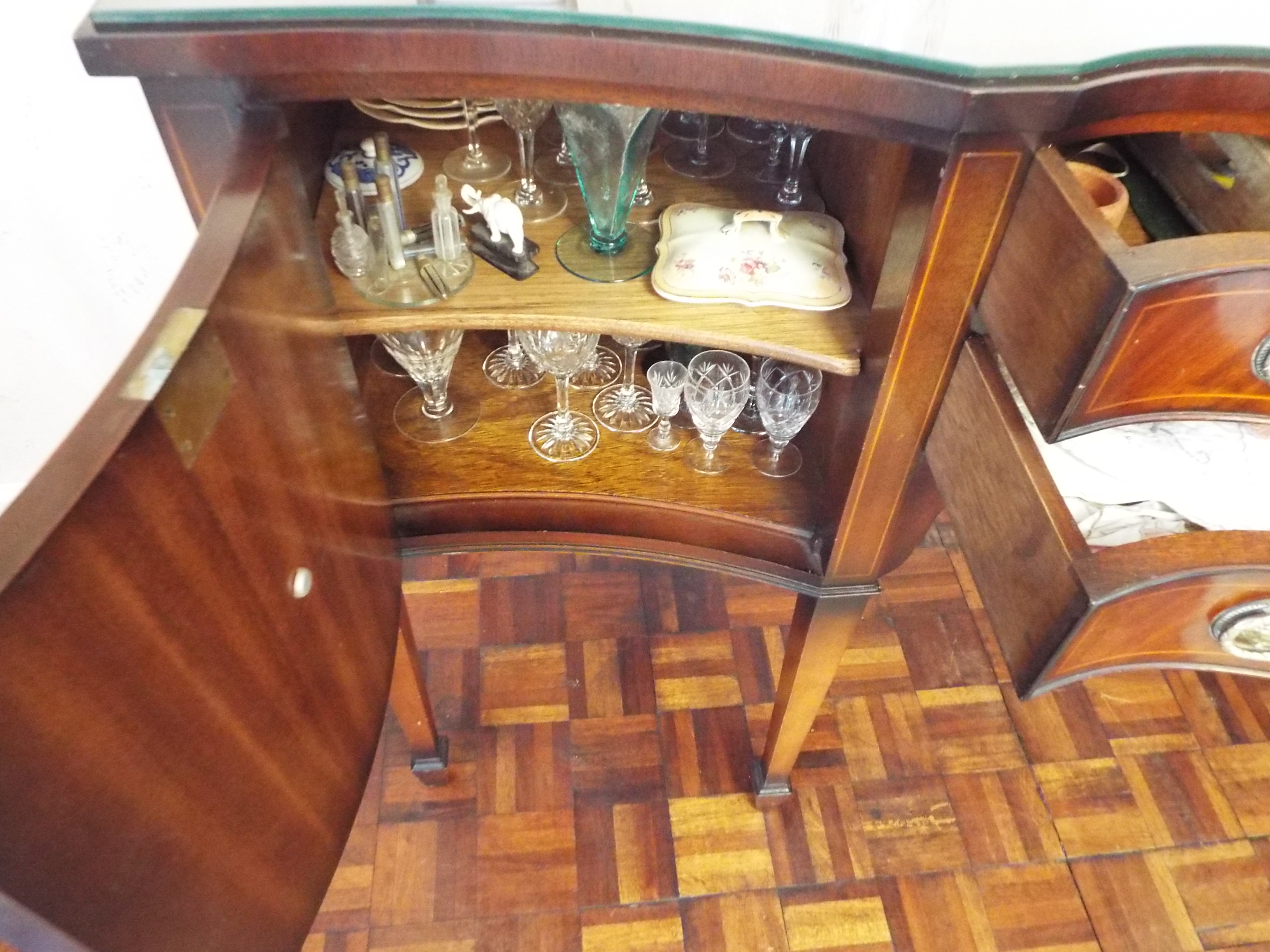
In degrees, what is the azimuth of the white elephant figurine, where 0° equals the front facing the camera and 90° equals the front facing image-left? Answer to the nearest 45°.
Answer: approximately 135°

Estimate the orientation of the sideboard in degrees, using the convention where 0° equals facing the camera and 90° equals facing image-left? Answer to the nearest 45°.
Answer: approximately 0°
